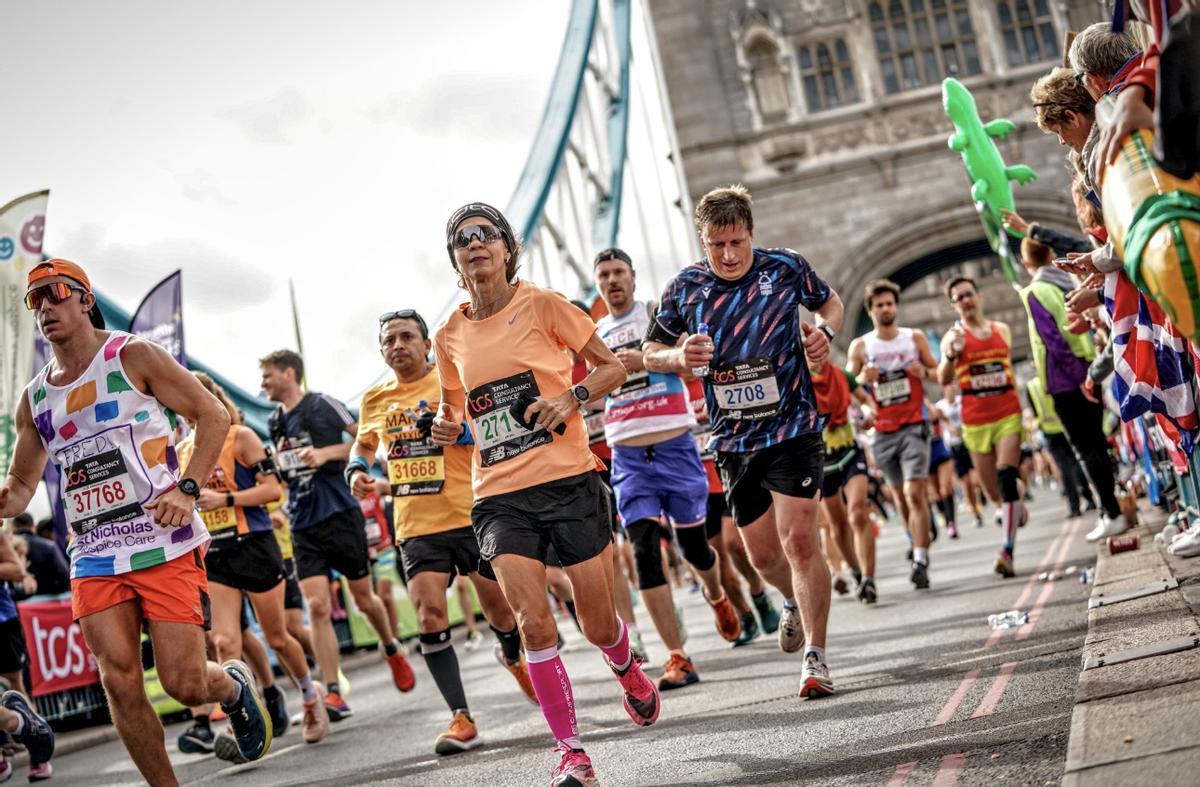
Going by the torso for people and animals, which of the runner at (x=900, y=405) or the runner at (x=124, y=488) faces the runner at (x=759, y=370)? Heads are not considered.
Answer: the runner at (x=900, y=405)

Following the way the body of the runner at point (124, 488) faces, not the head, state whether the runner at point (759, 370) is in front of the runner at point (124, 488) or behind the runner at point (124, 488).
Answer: behind

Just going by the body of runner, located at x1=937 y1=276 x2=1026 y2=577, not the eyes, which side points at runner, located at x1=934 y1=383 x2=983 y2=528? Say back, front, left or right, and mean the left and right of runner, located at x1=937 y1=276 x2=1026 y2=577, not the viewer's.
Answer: back

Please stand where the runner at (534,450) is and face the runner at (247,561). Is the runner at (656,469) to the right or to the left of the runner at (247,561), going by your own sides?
right
